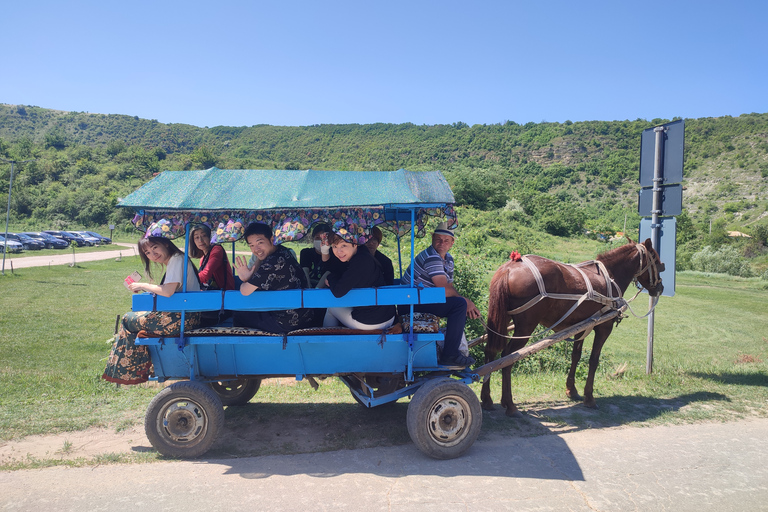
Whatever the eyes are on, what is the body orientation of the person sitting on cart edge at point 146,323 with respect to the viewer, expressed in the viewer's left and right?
facing to the left of the viewer

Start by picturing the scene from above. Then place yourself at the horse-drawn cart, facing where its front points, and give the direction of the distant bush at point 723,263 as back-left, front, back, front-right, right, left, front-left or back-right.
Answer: front-left

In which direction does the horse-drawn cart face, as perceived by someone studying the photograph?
facing to the right of the viewer

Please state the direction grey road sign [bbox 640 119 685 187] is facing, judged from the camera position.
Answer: facing away from the viewer and to the right of the viewer
